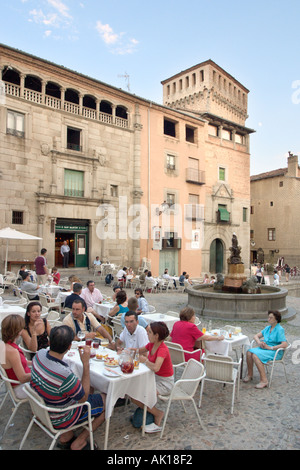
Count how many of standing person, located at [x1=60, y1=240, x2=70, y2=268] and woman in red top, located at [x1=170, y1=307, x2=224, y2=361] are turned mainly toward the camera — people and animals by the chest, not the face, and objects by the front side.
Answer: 1

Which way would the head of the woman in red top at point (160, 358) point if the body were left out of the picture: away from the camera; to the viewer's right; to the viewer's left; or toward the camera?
to the viewer's left

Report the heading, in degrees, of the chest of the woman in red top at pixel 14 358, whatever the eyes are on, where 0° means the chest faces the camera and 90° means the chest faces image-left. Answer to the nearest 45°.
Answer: approximately 225°

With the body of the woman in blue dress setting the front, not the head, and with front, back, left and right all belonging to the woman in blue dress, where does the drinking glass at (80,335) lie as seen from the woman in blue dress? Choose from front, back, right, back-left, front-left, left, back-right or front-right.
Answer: front

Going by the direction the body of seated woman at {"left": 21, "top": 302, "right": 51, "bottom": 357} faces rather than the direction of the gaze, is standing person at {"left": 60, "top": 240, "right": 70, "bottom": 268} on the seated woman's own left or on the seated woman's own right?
on the seated woman's own left

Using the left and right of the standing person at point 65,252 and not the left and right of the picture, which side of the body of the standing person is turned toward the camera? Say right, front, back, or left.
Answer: front

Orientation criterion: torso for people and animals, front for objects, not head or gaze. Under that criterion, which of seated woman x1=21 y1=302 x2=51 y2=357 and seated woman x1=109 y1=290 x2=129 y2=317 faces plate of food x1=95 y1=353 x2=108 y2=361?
seated woman x1=21 y1=302 x2=51 y2=357

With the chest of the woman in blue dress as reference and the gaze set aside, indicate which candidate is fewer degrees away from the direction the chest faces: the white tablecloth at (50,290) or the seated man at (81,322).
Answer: the seated man

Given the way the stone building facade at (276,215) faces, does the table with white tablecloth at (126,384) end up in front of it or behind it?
in front

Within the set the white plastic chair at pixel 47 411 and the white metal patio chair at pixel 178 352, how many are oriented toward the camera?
0

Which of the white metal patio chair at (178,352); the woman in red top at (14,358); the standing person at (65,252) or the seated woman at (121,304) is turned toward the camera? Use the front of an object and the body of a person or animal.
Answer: the standing person

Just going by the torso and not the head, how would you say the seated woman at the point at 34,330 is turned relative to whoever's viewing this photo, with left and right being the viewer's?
facing the viewer and to the right of the viewer

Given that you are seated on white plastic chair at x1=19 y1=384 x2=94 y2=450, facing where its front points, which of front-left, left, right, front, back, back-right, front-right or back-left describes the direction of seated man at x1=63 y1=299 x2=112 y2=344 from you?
front-left

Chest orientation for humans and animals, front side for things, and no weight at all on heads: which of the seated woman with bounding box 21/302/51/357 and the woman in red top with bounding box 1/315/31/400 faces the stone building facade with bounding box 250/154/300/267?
the woman in red top

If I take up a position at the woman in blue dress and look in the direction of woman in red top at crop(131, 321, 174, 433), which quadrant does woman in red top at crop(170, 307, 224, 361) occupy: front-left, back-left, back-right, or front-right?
front-right

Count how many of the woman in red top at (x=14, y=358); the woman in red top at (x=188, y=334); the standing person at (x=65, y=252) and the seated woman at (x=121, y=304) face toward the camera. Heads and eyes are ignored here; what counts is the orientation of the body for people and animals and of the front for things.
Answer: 1

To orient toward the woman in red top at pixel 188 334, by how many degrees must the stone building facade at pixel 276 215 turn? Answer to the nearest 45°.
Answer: approximately 45° to its left
